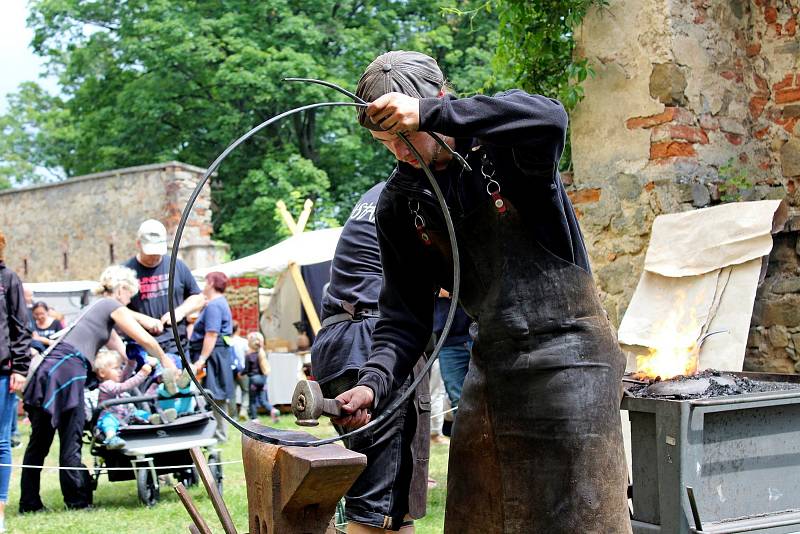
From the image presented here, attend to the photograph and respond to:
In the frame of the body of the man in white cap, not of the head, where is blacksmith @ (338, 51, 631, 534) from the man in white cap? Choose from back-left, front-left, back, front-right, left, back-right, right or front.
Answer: front

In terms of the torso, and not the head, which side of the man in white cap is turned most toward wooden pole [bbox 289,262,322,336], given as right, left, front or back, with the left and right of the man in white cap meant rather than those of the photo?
back

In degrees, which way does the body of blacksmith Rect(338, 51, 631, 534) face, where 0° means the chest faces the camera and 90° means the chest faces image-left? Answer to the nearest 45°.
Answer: approximately 45°

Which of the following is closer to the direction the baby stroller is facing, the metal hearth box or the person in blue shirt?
the metal hearth box

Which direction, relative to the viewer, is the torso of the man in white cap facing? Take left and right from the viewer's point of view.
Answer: facing the viewer

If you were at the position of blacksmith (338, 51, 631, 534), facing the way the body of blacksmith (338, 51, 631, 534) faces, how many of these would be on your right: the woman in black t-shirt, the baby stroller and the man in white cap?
3

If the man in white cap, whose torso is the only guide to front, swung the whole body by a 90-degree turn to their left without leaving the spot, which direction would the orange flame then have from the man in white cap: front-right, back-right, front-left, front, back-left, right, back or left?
front-right

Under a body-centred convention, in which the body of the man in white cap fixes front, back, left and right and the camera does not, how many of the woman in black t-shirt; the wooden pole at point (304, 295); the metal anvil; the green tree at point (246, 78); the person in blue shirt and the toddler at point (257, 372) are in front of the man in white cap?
1

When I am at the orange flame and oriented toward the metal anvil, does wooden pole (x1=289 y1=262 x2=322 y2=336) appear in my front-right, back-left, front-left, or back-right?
back-right

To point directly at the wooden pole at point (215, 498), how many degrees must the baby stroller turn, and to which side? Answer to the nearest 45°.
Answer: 0° — it already faces it
